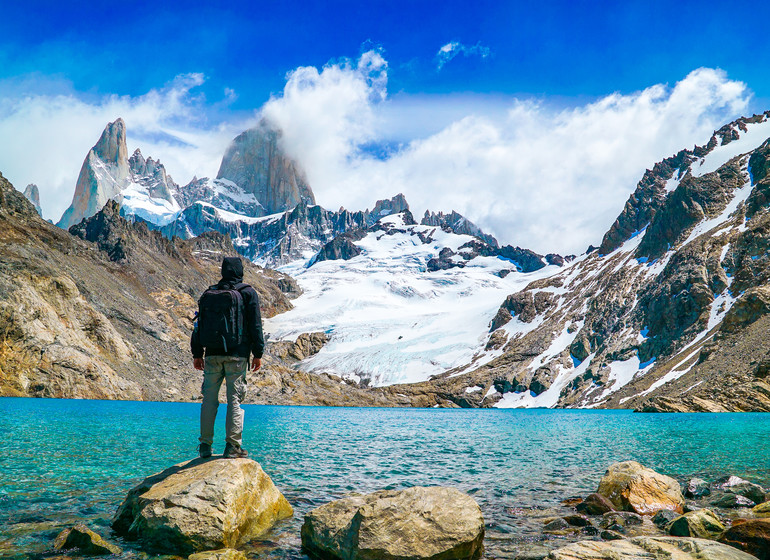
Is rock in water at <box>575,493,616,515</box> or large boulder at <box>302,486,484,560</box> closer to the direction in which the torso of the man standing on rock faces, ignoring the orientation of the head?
the rock in water

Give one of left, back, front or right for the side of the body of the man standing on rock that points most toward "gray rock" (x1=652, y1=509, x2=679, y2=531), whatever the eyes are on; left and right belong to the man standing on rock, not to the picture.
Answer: right

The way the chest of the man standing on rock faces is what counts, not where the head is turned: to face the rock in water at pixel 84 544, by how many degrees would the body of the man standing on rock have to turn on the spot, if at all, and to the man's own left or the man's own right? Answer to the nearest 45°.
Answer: approximately 135° to the man's own left

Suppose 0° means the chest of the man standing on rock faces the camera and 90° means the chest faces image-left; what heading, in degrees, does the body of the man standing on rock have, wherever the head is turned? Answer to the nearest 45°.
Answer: approximately 180°

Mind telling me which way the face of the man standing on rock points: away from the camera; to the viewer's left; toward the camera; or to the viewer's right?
away from the camera

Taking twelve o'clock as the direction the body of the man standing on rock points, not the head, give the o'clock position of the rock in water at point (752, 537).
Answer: The rock in water is roughly at 4 o'clock from the man standing on rock.

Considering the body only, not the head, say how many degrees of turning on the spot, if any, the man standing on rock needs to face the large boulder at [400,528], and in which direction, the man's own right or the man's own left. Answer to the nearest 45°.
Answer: approximately 135° to the man's own right

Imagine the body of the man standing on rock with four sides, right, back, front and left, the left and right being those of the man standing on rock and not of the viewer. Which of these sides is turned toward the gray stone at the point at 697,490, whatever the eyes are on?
right

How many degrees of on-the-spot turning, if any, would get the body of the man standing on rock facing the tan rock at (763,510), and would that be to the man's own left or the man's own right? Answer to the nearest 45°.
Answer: approximately 90° to the man's own right

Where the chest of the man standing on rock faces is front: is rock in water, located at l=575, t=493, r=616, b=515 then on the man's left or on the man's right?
on the man's right
